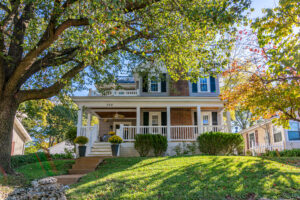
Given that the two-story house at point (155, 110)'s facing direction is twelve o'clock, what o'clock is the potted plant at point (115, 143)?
The potted plant is roughly at 1 o'clock from the two-story house.

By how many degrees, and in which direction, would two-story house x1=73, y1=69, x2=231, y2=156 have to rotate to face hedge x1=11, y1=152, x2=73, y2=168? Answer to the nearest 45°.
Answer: approximately 45° to its right

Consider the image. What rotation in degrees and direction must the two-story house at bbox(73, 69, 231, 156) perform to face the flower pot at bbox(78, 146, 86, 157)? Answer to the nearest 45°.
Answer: approximately 45° to its right

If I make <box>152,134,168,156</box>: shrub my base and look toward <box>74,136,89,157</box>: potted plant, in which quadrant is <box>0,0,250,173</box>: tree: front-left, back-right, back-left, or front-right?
front-left

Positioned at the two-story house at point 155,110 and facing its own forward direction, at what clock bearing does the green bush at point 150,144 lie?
The green bush is roughly at 12 o'clock from the two-story house.

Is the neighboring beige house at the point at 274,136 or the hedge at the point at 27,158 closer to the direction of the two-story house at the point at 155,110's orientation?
the hedge

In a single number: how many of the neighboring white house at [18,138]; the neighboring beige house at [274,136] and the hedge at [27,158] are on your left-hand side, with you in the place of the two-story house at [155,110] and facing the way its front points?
1

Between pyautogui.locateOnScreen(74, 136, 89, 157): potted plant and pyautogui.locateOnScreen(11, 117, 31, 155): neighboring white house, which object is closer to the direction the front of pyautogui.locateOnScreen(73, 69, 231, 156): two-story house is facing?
the potted plant

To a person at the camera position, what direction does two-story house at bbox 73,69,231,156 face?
facing the viewer

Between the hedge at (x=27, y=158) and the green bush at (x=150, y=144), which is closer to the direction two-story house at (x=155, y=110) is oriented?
the green bush

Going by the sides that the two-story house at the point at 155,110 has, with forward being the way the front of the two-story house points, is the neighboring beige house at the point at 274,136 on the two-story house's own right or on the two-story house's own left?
on the two-story house's own left
